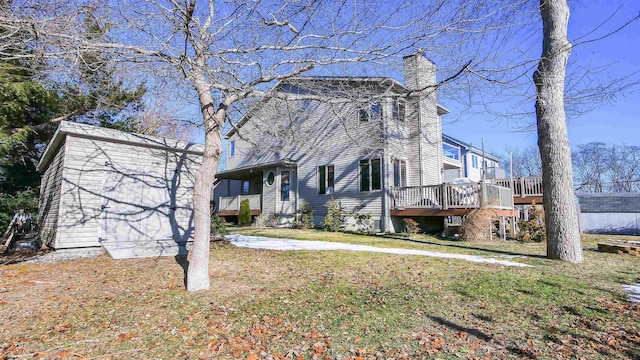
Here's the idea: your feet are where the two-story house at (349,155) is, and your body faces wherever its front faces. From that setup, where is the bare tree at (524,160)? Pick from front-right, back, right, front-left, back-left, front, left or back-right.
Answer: back

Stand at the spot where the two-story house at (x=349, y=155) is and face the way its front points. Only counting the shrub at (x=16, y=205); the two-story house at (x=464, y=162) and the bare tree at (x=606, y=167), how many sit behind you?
2

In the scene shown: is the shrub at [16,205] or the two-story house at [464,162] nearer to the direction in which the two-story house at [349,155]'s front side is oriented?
the shrub

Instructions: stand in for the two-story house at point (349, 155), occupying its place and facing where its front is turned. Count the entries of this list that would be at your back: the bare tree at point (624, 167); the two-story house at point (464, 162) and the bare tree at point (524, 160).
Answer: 3

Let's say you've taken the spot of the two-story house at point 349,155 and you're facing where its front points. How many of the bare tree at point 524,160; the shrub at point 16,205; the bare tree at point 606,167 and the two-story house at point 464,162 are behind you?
3

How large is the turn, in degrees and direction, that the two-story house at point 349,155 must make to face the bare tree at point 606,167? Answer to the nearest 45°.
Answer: approximately 180°
